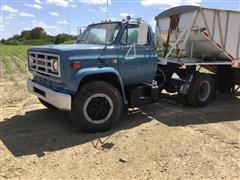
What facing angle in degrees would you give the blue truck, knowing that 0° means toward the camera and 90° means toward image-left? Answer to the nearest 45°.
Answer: approximately 45°

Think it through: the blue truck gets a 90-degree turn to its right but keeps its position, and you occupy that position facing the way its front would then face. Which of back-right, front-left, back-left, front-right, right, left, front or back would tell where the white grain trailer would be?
right
